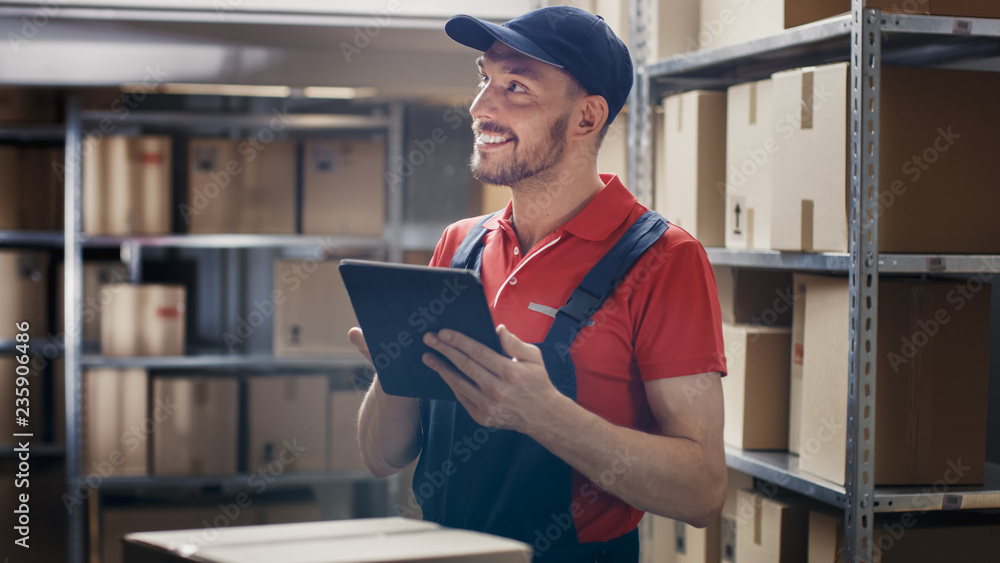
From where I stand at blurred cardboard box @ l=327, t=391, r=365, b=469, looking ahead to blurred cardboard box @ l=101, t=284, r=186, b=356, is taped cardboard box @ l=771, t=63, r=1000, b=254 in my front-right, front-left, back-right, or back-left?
back-left

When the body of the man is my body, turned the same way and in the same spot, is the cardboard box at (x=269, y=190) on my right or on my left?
on my right

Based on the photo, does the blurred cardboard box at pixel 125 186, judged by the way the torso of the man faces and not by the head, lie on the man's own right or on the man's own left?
on the man's own right

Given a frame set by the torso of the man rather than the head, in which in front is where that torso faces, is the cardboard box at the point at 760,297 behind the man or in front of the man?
behind

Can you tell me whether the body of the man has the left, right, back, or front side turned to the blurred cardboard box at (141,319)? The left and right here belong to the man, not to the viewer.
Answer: right

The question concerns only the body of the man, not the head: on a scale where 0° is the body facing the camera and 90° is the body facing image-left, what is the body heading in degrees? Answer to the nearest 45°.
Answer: approximately 45°

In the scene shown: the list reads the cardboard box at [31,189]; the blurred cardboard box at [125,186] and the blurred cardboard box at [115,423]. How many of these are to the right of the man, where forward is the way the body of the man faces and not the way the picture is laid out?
3

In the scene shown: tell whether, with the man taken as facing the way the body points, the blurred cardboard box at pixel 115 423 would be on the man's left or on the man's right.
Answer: on the man's right

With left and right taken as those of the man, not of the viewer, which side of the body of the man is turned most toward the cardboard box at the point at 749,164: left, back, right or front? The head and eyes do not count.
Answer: back

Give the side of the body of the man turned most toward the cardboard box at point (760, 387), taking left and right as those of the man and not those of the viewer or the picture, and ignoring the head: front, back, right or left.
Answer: back

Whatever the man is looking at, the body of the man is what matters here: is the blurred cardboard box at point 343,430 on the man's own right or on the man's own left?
on the man's own right
